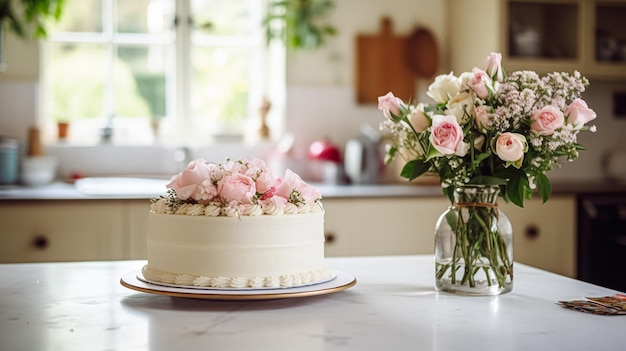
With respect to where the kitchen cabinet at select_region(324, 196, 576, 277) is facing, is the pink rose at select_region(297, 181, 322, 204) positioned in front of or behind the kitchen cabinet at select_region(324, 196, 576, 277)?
in front

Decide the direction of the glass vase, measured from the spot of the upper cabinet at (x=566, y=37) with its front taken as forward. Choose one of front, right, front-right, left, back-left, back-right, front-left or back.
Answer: front

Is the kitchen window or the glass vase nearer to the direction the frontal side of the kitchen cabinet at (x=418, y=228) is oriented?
the glass vase

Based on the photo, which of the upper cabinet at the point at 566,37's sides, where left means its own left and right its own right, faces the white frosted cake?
front

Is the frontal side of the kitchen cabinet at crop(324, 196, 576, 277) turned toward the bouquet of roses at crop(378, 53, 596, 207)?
yes

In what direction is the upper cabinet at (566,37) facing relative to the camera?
toward the camera

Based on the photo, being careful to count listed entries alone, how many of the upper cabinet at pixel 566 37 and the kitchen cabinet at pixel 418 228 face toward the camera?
2

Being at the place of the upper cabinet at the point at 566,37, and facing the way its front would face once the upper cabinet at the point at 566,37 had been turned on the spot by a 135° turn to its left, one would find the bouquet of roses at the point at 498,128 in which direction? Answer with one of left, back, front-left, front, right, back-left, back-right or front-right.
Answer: back-right

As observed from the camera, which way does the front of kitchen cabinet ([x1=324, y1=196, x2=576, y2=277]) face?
facing the viewer

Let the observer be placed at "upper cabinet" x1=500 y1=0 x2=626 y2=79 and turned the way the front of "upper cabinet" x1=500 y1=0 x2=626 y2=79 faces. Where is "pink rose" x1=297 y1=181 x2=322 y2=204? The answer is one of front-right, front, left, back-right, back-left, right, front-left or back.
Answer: front

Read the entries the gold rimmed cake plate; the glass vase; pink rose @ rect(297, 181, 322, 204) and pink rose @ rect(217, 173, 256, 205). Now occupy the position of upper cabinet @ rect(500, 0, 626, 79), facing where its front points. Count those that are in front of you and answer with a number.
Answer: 4

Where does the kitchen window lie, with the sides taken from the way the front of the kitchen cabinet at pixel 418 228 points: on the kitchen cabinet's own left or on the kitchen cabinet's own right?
on the kitchen cabinet's own right

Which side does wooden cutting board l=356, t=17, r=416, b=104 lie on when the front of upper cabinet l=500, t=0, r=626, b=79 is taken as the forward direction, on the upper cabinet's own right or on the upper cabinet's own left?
on the upper cabinet's own right

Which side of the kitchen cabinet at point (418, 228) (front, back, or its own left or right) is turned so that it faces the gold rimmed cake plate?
front

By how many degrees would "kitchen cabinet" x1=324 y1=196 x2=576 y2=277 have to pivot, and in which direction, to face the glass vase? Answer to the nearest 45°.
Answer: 0° — it already faces it

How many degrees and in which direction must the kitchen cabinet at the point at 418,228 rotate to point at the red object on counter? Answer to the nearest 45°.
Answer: approximately 135° to its right
